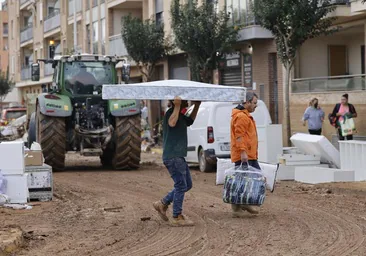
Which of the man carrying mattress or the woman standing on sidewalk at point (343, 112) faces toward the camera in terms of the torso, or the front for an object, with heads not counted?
the woman standing on sidewalk

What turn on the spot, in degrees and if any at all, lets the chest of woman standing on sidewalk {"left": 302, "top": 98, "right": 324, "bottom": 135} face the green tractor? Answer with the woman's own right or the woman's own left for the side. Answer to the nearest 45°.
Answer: approximately 90° to the woman's own right

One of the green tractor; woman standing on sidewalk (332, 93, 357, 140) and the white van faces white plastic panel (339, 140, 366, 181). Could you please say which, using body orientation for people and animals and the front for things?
the woman standing on sidewalk

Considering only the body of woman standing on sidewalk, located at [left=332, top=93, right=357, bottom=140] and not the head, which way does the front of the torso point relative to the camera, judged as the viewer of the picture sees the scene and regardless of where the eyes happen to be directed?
toward the camera

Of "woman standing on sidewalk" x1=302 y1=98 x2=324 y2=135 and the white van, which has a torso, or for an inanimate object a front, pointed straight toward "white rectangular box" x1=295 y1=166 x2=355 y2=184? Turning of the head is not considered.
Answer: the woman standing on sidewalk

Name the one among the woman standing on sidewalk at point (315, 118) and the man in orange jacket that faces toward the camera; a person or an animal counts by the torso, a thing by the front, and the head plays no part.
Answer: the woman standing on sidewalk

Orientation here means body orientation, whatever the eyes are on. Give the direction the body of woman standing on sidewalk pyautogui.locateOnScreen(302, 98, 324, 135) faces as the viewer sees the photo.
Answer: toward the camera

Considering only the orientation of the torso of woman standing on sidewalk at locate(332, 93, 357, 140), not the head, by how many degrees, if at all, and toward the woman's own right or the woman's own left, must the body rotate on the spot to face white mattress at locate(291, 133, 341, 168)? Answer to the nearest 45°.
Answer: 0° — they already face it
